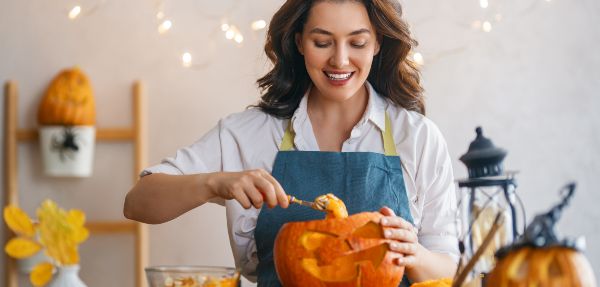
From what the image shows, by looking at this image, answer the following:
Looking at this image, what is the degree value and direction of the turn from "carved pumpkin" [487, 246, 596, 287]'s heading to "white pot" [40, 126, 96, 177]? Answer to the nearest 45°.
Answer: approximately 135° to its right

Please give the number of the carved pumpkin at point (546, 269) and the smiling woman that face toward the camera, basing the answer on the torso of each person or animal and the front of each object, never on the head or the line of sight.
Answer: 2

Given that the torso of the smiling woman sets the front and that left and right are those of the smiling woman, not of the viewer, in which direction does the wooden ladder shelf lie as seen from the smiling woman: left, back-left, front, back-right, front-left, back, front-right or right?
back-right

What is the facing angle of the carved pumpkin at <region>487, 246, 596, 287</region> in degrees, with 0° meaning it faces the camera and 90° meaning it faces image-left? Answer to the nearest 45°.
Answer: approximately 0°

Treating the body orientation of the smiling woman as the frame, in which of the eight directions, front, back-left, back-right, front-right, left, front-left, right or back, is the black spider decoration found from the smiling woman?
back-right
